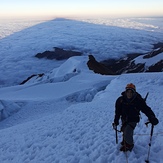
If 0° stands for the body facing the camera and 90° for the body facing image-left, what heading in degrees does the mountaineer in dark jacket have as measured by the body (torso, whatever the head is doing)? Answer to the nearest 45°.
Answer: approximately 0°
